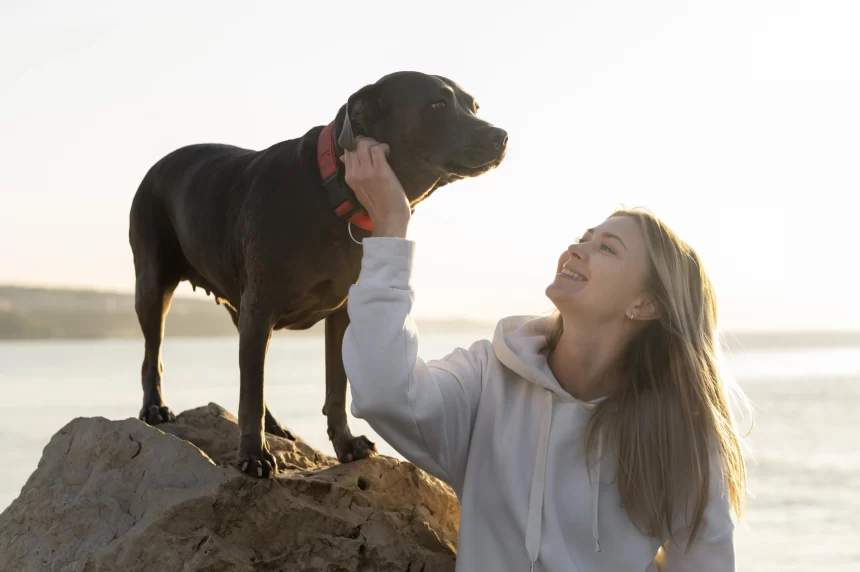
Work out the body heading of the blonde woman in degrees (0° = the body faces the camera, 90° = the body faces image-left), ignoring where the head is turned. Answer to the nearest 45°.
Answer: approximately 45°

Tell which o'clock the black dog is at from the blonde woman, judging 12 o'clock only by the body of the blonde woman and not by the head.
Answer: The black dog is roughly at 2 o'clock from the blonde woman.

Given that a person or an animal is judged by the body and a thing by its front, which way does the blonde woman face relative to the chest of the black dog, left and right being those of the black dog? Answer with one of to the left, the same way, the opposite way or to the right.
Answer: to the right

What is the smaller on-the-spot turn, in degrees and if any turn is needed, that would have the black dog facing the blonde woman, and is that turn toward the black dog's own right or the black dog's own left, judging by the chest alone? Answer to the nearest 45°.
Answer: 0° — it already faces them
